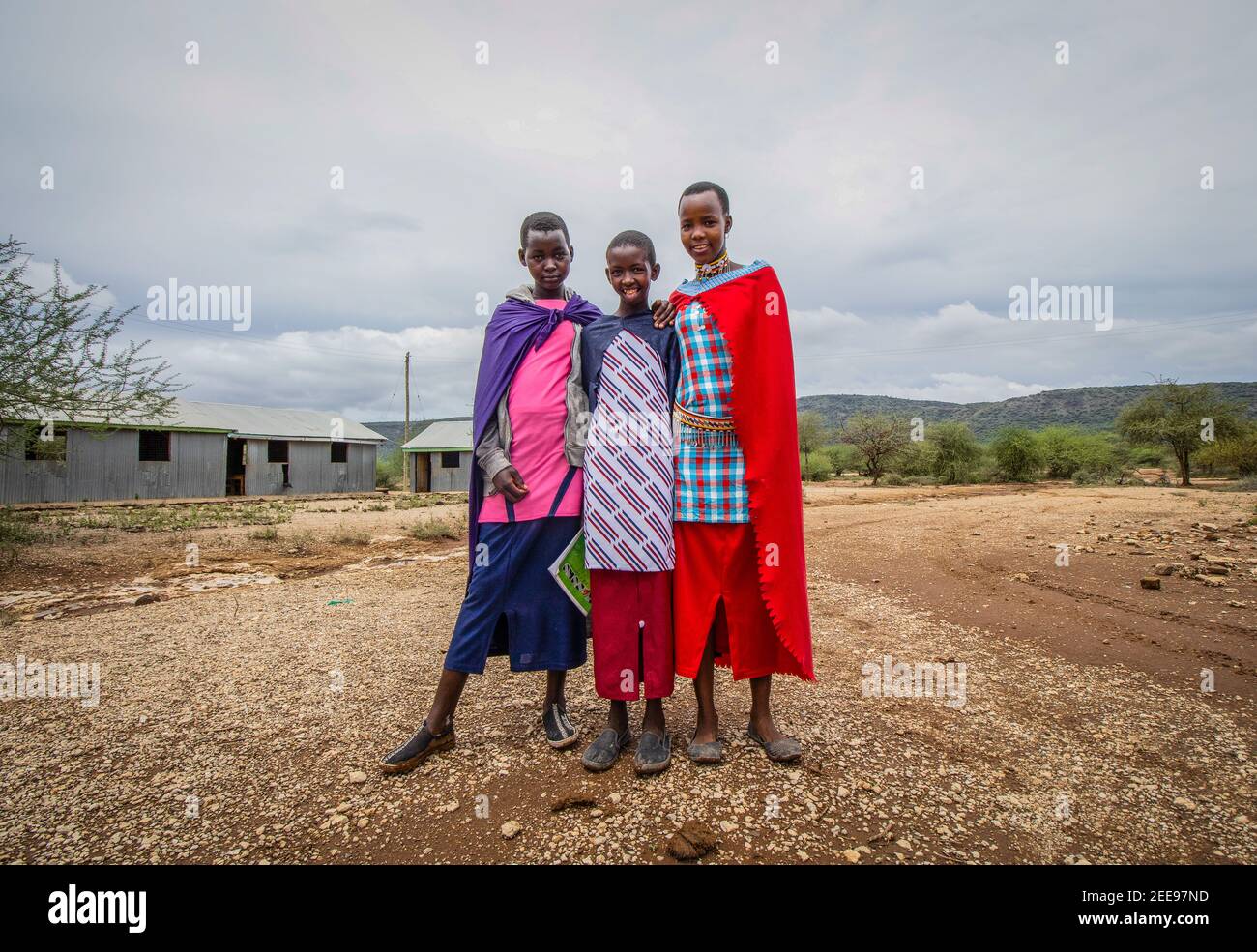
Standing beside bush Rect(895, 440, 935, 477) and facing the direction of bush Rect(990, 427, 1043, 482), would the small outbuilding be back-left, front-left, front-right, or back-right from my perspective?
back-right

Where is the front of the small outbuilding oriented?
toward the camera

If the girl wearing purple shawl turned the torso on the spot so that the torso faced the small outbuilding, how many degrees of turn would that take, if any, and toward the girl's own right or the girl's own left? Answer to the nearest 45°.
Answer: approximately 180°

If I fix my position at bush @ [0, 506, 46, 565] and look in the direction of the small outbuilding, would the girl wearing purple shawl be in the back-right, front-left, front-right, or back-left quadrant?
back-right

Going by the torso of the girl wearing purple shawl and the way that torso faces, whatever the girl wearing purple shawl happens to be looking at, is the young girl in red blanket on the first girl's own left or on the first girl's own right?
on the first girl's own left

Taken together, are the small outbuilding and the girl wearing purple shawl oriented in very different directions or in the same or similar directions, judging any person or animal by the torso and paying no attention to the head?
same or similar directions

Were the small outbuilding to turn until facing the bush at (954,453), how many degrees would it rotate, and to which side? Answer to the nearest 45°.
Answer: approximately 90° to its left

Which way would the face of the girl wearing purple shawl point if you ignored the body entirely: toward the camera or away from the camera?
toward the camera

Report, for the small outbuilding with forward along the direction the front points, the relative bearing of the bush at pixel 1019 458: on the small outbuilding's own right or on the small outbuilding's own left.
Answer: on the small outbuilding's own left

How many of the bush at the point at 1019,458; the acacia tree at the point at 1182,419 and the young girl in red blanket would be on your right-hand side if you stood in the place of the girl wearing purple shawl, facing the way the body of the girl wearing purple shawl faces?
0

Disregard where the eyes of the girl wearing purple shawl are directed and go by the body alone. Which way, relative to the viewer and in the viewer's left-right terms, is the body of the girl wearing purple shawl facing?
facing the viewer

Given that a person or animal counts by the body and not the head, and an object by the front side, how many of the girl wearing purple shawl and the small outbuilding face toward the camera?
2

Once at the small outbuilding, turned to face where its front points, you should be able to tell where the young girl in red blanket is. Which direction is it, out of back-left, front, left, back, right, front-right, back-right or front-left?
front
